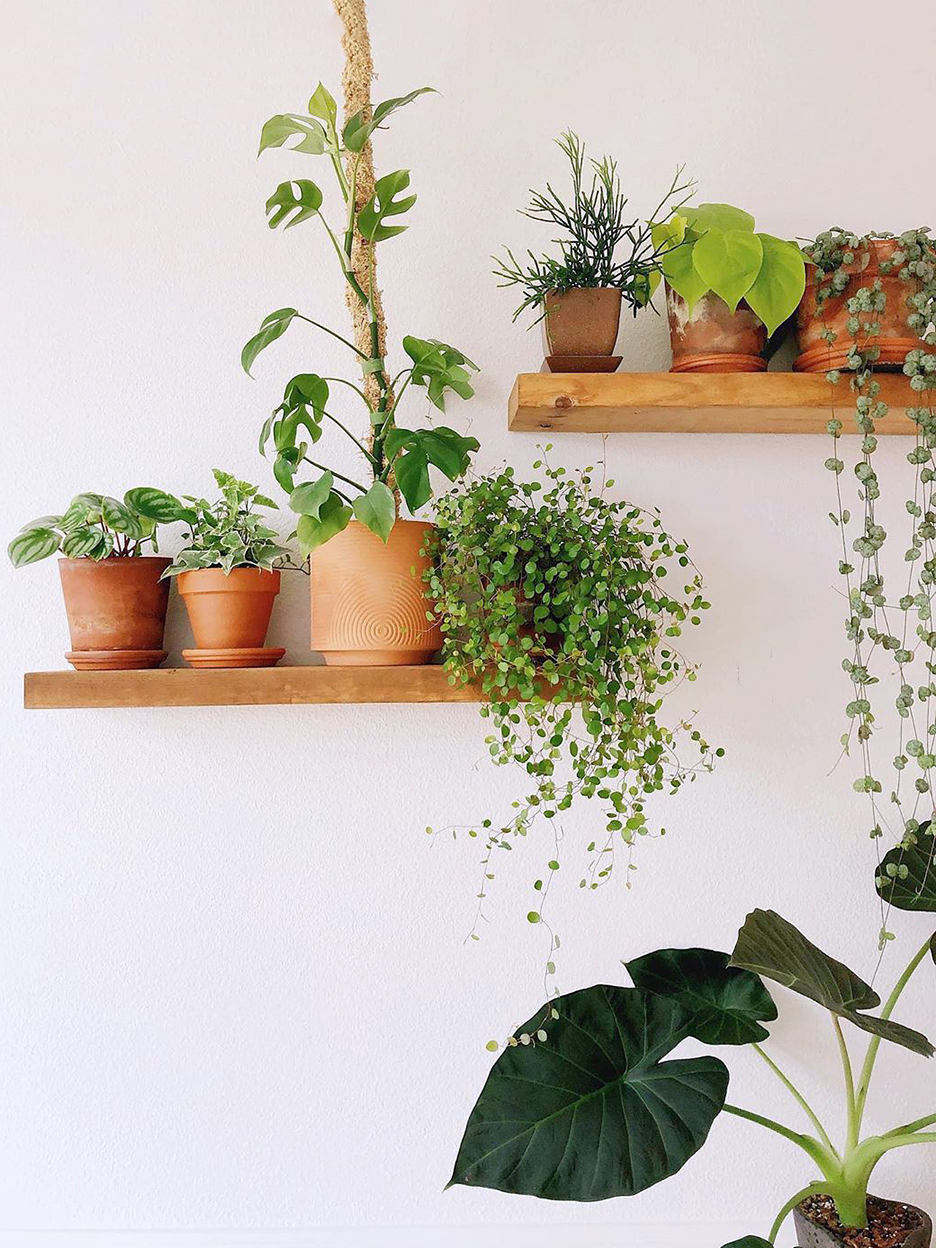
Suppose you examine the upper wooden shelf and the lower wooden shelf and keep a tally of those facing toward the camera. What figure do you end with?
2

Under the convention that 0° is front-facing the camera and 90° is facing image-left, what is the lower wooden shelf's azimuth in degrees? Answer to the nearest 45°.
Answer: approximately 0°
